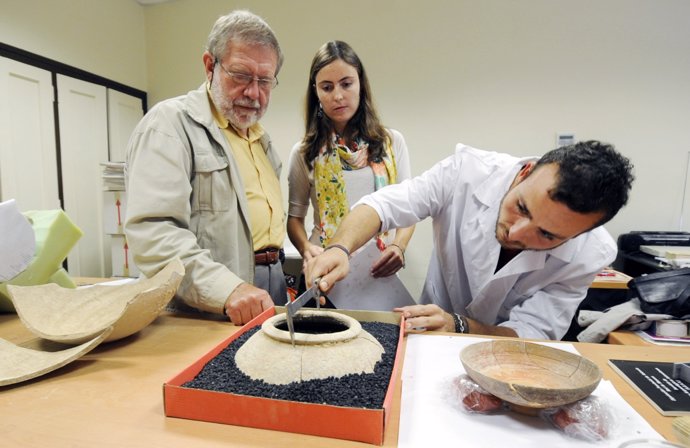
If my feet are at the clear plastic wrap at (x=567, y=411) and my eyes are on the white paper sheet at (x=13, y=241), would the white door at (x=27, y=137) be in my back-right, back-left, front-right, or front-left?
front-right

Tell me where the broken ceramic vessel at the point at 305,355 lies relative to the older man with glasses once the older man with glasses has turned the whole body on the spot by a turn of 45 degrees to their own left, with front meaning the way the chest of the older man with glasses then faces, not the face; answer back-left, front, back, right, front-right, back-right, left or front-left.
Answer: right

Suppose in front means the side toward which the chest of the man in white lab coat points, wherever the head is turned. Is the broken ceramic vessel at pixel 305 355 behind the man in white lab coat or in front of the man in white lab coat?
in front

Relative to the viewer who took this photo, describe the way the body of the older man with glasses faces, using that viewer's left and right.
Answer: facing the viewer and to the right of the viewer

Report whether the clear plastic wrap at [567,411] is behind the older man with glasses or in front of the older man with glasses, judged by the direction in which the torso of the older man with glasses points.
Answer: in front

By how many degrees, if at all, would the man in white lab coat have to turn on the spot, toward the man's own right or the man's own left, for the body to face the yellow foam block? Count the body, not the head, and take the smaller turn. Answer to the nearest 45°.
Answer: approximately 45° to the man's own right

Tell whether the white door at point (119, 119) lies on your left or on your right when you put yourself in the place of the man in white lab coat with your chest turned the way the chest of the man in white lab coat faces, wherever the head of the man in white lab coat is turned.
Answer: on your right

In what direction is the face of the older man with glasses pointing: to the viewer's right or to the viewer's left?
to the viewer's right

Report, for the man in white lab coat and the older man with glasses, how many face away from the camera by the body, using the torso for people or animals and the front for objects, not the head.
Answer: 0

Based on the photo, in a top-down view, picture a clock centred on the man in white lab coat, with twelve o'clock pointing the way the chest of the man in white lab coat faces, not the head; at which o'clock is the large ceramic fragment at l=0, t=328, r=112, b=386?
The large ceramic fragment is roughly at 12 o'clock from the man in white lab coat.

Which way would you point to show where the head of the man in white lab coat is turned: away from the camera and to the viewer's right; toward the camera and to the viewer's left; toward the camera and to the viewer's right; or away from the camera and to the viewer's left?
toward the camera and to the viewer's left

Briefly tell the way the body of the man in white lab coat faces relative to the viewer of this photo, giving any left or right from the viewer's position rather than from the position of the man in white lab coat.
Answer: facing the viewer and to the left of the viewer

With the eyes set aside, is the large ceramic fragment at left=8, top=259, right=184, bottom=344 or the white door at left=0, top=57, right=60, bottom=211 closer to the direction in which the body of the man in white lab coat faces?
the large ceramic fragment

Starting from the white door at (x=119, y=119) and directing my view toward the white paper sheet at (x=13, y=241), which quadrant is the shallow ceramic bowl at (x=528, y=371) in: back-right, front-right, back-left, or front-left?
front-left

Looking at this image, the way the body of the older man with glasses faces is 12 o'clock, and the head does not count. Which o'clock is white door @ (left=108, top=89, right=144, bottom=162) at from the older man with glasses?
The white door is roughly at 7 o'clock from the older man with glasses.

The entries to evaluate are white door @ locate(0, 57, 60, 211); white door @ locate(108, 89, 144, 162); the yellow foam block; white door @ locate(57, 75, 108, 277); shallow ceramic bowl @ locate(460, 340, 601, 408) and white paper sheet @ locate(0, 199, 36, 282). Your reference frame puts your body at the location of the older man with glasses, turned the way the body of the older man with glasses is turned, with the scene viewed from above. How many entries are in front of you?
1

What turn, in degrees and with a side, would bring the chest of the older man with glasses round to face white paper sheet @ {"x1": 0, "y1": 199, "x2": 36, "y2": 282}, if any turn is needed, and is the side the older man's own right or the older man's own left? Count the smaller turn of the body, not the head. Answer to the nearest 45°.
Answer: approximately 135° to the older man's own right
